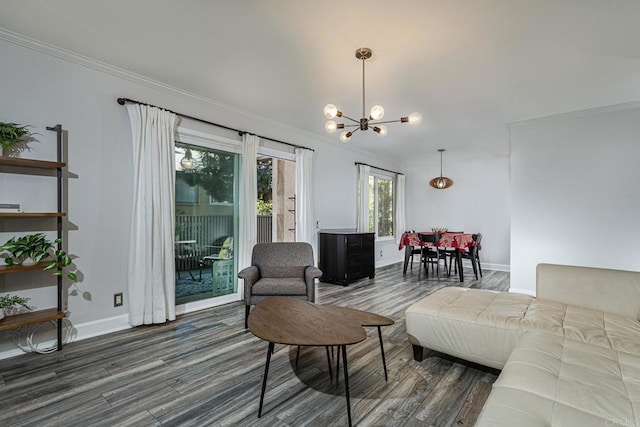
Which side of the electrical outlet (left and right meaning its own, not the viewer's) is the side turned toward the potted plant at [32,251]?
right

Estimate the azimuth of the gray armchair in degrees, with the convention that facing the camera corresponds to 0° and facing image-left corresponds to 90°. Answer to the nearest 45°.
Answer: approximately 0°

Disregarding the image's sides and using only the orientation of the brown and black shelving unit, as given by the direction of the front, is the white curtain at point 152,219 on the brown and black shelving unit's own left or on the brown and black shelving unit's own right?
on the brown and black shelving unit's own left

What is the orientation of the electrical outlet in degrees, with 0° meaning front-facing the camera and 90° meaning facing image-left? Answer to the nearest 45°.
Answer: approximately 315°

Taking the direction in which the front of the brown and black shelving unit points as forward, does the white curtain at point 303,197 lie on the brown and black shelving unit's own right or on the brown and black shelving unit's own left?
on the brown and black shelving unit's own left

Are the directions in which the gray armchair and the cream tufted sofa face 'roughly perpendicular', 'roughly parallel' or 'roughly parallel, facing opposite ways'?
roughly perpendicular

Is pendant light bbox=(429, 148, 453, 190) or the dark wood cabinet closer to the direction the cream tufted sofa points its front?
the dark wood cabinet

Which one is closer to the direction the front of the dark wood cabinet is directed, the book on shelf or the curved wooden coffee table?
the curved wooden coffee table

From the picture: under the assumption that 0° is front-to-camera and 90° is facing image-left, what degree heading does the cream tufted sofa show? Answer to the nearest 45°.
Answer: approximately 45°

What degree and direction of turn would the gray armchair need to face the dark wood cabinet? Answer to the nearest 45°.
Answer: approximately 135° to its left

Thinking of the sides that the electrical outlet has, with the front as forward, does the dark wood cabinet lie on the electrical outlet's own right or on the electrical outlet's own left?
on the electrical outlet's own left
